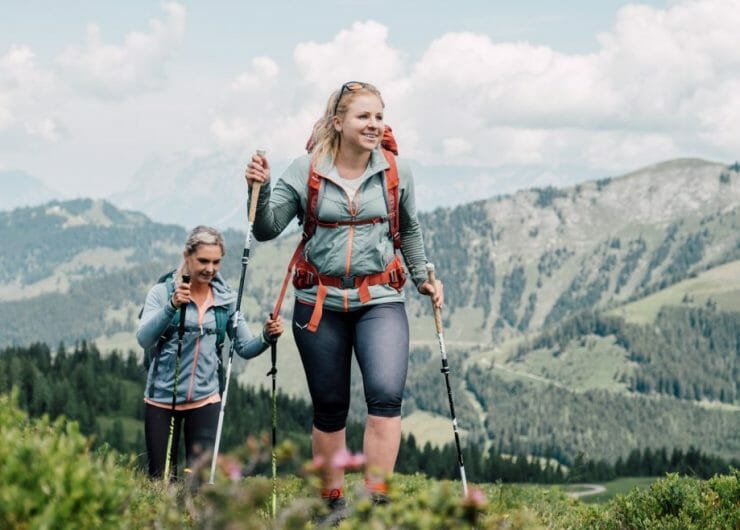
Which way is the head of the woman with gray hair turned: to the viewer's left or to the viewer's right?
to the viewer's right

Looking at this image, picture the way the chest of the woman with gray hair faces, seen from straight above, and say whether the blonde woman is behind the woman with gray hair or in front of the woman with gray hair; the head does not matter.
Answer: in front

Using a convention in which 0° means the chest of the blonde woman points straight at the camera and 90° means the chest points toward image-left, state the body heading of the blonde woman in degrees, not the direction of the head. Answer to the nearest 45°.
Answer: approximately 0°

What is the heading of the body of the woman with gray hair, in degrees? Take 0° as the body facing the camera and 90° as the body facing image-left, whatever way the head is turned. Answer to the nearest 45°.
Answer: approximately 315°

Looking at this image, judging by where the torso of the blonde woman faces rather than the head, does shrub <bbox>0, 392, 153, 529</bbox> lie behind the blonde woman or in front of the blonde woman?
in front

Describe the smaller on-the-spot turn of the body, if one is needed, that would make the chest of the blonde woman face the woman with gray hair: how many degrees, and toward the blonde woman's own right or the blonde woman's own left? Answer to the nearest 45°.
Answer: approximately 135° to the blonde woman's own right

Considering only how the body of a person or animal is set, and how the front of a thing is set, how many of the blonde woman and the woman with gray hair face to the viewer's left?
0
